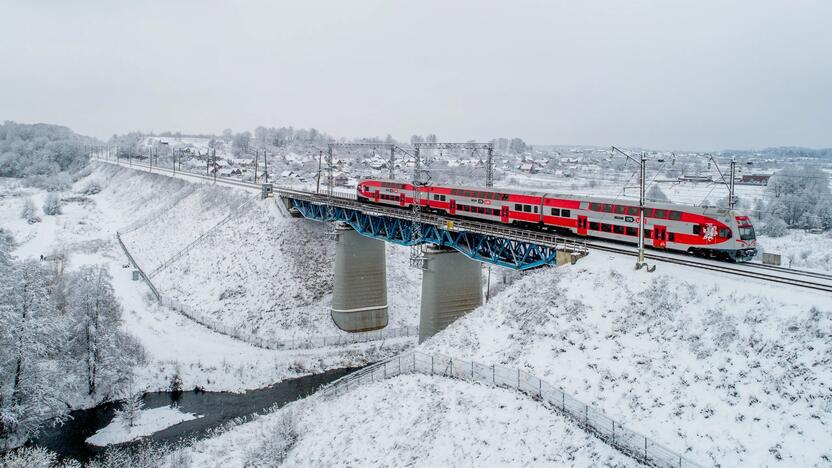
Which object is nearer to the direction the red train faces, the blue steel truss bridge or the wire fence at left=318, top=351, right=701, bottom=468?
the wire fence

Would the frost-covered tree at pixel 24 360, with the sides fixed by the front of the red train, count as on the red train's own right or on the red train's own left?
on the red train's own right

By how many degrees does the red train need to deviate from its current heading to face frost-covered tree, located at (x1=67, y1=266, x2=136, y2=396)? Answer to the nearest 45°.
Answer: approximately 135° to its right

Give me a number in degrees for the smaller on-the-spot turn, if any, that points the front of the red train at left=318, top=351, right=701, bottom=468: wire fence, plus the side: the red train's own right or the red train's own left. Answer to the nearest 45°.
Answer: approximately 45° to the red train's own right

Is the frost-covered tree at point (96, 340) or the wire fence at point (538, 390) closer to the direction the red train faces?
the wire fence
